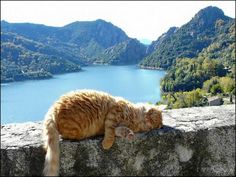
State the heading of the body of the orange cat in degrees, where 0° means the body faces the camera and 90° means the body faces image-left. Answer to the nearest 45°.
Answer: approximately 270°
